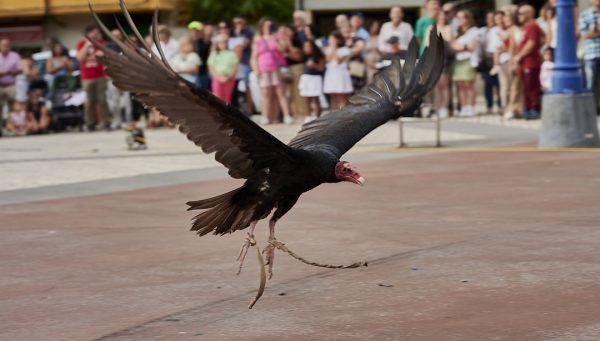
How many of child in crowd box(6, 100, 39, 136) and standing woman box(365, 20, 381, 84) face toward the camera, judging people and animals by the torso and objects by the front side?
2

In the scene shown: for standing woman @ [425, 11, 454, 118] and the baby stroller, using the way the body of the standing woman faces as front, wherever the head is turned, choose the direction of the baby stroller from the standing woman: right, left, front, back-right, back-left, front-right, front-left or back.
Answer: front-right

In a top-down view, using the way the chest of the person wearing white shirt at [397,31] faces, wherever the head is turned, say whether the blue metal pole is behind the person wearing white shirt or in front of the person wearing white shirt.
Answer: in front

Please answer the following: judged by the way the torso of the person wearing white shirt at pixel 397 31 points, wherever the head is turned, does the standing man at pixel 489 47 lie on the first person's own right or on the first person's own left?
on the first person's own left

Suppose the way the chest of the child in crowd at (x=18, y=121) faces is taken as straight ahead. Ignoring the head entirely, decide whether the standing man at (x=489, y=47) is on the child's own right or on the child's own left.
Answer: on the child's own left

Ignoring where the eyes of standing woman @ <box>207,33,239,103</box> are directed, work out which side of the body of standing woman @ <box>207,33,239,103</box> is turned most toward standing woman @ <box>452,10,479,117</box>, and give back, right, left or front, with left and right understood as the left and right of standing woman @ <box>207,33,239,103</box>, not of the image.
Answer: left

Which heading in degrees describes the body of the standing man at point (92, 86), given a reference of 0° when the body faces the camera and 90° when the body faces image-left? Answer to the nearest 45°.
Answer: approximately 315°

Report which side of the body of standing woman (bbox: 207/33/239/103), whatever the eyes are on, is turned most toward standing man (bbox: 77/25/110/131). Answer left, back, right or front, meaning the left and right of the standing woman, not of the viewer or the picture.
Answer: right

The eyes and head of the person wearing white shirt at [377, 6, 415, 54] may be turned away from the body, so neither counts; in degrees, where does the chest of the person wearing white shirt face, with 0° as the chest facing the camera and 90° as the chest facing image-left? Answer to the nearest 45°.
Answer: approximately 0°

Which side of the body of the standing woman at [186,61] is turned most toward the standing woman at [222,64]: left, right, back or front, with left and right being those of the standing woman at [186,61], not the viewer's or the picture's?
left
